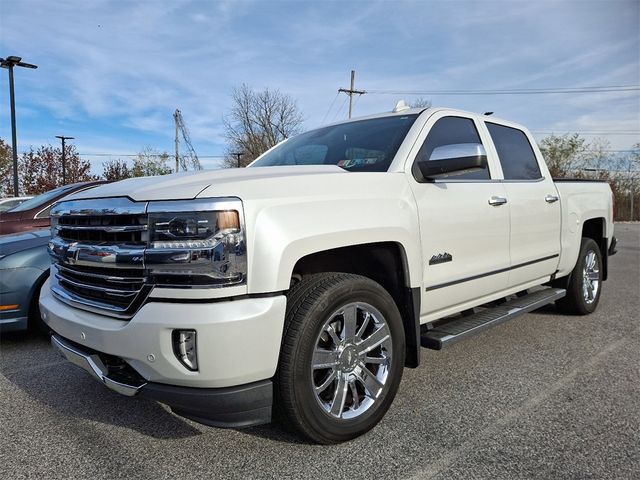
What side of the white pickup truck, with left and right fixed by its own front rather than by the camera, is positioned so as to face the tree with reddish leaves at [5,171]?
right

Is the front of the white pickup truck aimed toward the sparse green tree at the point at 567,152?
no

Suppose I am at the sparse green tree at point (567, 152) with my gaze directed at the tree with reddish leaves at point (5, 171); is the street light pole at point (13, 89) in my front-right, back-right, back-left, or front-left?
front-left

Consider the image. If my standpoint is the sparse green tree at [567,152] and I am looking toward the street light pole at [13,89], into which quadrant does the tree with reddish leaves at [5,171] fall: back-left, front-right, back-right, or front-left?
front-right

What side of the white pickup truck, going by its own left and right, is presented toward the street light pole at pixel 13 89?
right

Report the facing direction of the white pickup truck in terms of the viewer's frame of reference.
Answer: facing the viewer and to the left of the viewer
